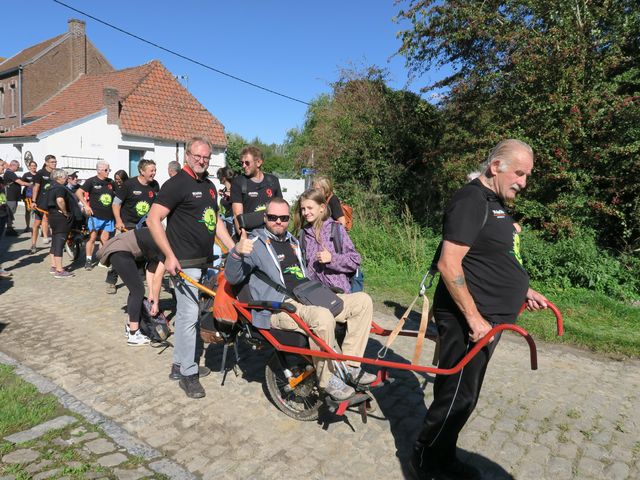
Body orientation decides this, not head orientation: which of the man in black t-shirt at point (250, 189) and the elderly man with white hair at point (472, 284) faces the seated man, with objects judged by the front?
the man in black t-shirt

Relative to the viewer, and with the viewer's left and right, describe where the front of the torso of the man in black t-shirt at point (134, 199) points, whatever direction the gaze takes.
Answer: facing the viewer and to the right of the viewer

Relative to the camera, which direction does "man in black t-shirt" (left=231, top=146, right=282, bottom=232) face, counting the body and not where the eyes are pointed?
toward the camera

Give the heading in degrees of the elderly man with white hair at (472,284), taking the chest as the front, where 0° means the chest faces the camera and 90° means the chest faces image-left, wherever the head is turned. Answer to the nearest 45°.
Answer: approximately 270°

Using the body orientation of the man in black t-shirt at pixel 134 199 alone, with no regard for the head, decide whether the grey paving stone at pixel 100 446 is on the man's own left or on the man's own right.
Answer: on the man's own right

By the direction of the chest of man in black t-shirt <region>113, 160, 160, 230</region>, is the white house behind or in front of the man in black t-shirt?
behind

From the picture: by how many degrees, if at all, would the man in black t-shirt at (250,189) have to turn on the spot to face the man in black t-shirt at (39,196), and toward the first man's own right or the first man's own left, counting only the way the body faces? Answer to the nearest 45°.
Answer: approximately 135° to the first man's own right

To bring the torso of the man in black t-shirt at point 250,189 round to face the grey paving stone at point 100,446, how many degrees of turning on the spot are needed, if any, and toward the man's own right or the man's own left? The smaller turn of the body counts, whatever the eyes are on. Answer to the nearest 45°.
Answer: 0° — they already face it

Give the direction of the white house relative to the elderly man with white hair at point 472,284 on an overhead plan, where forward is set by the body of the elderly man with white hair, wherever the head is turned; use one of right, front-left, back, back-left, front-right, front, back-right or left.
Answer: back-left

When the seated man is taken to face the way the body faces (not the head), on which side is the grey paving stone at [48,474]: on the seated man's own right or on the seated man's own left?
on the seated man's own right

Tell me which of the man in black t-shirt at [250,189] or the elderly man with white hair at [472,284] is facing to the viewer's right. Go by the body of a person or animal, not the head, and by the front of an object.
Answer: the elderly man with white hair
